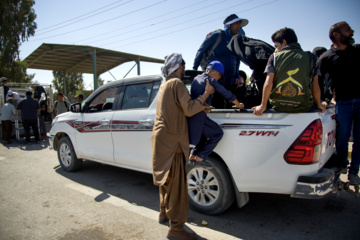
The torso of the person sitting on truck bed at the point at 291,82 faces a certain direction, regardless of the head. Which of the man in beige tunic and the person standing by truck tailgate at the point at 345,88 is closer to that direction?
the person standing by truck tailgate

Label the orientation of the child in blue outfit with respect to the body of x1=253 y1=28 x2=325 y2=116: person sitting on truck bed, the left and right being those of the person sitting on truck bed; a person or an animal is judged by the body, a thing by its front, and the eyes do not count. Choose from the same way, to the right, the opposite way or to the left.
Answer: to the right

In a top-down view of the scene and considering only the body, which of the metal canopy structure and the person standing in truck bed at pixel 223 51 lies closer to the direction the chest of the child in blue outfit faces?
the person standing in truck bed

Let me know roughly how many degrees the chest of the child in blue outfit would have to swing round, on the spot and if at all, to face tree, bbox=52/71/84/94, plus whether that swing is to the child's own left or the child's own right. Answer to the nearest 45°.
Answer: approximately 135° to the child's own left

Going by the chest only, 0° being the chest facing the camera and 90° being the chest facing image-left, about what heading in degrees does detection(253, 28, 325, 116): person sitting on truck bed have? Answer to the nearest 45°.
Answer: approximately 180°

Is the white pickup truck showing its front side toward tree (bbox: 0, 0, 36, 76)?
yes
